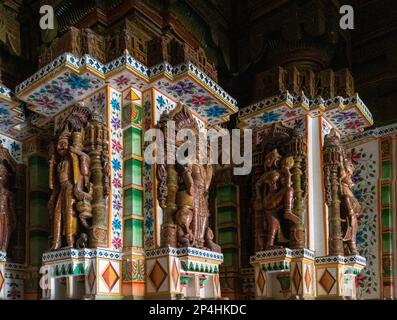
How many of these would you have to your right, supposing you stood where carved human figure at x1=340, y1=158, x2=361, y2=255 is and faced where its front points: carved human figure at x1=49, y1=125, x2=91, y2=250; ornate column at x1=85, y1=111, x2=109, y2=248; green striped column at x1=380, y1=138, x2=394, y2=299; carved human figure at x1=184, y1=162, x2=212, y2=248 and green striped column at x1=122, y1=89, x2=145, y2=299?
4

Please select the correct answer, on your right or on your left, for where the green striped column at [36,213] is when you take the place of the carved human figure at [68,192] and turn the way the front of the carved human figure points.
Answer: on your right

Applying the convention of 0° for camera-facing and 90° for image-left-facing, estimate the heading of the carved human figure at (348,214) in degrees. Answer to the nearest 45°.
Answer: approximately 315°

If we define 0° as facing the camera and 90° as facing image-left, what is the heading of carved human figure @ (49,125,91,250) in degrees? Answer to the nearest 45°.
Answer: approximately 45°
